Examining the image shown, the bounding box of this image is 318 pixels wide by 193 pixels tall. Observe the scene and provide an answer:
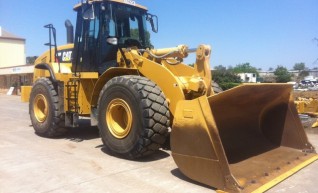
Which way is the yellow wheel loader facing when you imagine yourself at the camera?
facing the viewer and to the right of the viewer
